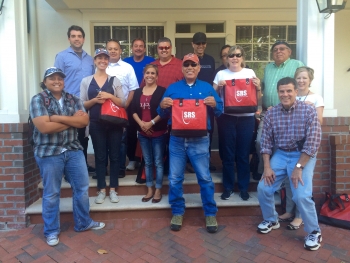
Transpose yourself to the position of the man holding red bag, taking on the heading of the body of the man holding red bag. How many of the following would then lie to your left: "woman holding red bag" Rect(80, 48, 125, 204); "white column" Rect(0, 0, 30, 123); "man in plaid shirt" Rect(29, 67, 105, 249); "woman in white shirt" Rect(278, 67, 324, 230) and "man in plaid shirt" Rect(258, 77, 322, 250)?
2

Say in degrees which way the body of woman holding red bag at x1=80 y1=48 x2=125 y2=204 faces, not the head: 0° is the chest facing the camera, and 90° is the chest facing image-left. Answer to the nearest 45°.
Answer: approximately 0°

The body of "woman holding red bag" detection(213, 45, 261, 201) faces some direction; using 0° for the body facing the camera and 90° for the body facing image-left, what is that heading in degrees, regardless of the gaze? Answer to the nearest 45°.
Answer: approximately 0°

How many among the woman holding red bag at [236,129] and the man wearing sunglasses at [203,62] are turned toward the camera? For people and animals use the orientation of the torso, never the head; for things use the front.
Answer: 2

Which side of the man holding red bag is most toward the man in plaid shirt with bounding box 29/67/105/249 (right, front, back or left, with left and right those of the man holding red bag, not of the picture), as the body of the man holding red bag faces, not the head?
right

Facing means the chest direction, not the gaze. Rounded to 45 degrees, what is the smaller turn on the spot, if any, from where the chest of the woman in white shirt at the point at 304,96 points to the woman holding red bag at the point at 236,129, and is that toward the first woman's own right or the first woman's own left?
approximately 45° to the first woman's own right

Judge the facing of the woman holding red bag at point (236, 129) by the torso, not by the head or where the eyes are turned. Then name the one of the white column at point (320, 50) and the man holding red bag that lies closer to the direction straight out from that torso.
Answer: the man holding red bag
